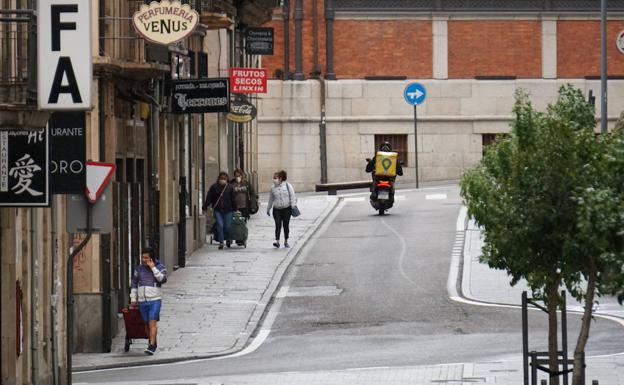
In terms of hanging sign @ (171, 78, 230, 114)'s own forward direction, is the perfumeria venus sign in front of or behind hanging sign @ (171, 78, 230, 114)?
in front

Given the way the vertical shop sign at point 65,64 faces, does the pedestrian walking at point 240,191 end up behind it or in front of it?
behind

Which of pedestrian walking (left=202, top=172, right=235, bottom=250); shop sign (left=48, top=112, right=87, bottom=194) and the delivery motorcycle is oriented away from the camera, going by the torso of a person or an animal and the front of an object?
the delivery motorcycle

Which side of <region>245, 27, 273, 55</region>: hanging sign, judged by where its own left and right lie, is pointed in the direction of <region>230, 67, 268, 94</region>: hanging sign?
front

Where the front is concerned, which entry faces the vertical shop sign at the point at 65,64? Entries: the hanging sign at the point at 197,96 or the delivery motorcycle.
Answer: the hanging sign

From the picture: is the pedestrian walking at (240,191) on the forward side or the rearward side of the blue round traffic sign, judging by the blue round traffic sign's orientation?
on the forward side

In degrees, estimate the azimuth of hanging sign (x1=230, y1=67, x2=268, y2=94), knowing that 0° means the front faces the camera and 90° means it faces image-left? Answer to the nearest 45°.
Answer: approximately 0°

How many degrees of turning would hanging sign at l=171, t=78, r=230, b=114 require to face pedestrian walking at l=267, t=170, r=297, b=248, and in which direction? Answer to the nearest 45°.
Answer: approximately 135° to its left
